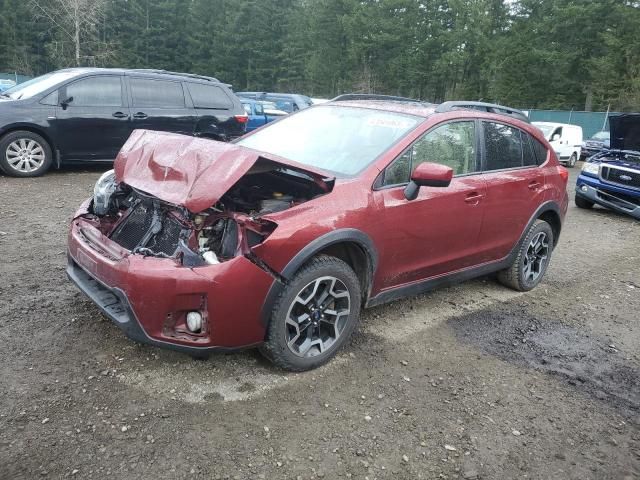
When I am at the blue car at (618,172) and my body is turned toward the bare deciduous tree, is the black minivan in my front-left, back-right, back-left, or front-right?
front-left

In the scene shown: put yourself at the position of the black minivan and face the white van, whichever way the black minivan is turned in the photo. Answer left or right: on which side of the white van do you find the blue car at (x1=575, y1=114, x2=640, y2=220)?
right

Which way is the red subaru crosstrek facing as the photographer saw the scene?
facing the viewer and to the left of the viewer

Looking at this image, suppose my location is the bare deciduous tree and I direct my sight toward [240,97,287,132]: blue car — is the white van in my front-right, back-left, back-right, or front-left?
front-left

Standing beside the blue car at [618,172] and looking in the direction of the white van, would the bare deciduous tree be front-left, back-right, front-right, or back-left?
front-left

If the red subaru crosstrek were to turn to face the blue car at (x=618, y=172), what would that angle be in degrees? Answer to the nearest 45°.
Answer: approximately 180°

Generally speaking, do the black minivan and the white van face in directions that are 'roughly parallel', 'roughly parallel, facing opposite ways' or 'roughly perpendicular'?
roughly parallel

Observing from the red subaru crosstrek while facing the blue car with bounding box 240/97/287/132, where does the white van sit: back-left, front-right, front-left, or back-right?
front-right

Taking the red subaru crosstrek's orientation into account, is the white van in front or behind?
behind

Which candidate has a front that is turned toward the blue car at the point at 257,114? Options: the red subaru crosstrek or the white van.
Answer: the white van

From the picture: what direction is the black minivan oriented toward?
to the viewer's left

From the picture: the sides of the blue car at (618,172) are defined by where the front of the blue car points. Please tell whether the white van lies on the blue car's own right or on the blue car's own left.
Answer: on the blue car's own right

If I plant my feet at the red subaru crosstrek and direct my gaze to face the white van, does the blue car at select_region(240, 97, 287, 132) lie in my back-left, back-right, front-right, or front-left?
front-left

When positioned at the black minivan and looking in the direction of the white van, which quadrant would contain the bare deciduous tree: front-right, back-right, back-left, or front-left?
front-left
